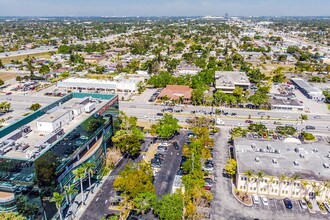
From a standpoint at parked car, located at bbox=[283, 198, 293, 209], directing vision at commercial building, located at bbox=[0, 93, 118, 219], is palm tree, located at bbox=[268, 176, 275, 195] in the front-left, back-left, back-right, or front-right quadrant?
front-right

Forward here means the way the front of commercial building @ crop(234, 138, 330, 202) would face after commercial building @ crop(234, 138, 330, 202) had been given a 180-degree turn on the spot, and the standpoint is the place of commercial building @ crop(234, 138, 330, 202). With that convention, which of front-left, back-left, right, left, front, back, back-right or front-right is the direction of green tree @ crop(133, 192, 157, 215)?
back-left

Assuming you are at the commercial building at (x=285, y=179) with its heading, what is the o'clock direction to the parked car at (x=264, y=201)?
The parked car is roughly at 1 o'clock from the commercial building.

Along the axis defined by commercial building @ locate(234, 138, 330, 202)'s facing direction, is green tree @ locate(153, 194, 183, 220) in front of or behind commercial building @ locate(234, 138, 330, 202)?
in front

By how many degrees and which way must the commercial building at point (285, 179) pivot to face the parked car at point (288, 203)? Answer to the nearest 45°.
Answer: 0° — it already faces it

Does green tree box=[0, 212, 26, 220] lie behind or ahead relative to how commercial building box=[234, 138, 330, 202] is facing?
ahead

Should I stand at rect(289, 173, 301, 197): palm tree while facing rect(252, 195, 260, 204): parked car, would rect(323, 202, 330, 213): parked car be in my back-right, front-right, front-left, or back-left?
back-left

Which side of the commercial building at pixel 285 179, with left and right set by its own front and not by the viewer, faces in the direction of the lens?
front

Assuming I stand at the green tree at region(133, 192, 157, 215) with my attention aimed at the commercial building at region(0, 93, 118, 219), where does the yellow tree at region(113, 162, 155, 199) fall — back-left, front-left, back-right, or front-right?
front-right

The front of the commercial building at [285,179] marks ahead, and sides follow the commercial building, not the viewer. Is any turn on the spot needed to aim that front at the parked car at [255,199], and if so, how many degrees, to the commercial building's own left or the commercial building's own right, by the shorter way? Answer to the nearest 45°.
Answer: approximately 45° to the commercial building's own right

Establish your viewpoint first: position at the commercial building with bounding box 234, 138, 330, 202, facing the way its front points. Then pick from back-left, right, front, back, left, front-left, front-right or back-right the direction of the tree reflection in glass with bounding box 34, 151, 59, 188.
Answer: front-right

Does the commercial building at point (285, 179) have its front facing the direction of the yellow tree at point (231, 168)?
no
